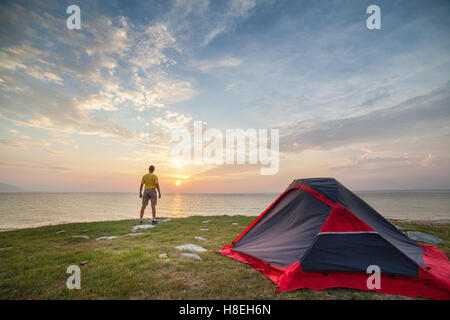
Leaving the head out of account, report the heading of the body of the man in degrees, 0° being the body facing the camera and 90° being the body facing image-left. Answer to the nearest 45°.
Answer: approximately 180°

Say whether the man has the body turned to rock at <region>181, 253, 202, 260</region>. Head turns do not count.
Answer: no

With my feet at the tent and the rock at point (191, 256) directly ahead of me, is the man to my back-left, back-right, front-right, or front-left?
front-right

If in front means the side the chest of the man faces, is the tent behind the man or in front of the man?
behind

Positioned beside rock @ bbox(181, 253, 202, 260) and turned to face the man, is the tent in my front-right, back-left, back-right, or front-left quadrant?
back-right
